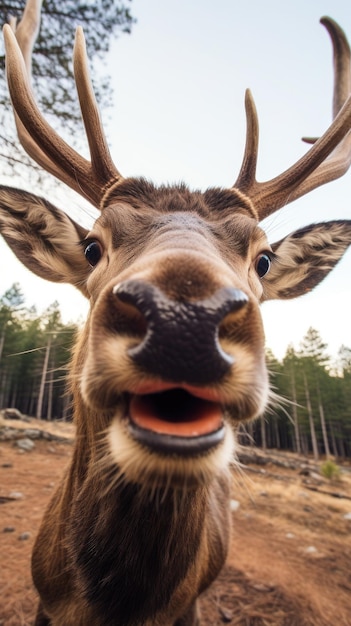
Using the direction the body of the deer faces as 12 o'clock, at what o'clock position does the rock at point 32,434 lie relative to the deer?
The rock is roughly at 5 o'clock from the deer.

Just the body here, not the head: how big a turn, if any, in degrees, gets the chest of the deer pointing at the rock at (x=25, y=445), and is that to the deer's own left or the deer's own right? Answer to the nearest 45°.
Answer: approximately 135° to the deer's own right

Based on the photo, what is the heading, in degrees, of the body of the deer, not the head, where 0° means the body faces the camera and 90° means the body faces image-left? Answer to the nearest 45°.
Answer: approximately 0°

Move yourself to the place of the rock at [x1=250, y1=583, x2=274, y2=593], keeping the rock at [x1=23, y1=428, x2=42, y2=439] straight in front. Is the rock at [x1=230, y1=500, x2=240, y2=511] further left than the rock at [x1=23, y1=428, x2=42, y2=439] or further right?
right

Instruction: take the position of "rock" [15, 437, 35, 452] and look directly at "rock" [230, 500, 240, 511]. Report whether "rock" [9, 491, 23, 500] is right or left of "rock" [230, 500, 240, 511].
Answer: right

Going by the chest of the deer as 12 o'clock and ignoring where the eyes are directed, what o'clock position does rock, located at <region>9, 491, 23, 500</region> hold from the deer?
The rock is roughly at 5 o'clock from the deer.
